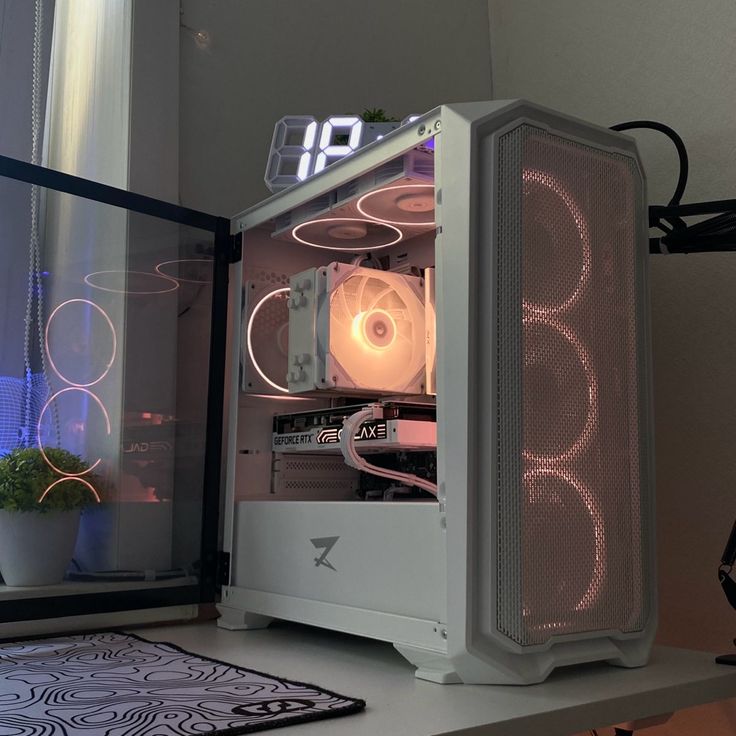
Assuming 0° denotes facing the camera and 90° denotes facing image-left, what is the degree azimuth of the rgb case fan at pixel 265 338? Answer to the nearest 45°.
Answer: approximately 315°

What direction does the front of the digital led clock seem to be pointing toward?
toward the camera

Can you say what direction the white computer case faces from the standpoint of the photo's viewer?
facing the viewer and to the right of the viewer

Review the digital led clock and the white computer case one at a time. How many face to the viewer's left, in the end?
0

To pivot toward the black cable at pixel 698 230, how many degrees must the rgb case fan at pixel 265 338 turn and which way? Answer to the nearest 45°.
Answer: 0° — it already faces it

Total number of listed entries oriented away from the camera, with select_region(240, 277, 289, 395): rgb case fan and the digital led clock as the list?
0

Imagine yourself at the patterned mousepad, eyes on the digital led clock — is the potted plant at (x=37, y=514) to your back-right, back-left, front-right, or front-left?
front-left

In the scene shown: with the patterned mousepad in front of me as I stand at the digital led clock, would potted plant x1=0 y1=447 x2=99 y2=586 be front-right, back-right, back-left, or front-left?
front-right

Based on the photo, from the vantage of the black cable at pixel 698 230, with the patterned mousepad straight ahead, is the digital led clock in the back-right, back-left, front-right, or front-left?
front-right

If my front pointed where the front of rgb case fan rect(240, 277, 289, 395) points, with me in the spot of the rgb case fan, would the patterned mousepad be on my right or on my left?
on my right
